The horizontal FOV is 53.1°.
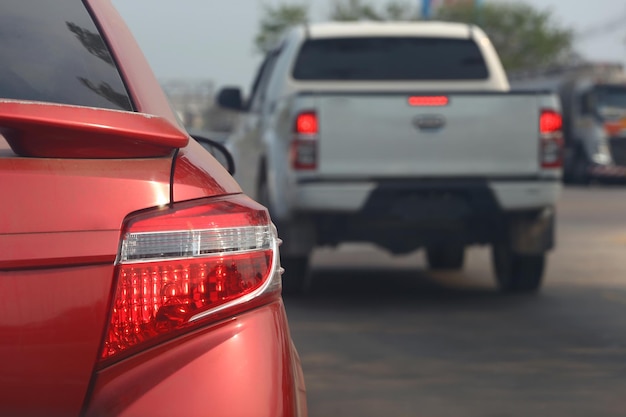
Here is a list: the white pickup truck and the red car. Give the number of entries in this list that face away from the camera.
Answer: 2

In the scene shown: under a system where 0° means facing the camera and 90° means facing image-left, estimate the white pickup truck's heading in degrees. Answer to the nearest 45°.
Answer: approximately 180°

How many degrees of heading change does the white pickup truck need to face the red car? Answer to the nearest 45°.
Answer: approximately 180°

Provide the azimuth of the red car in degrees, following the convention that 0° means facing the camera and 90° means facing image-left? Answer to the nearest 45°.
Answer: approximately 180°
